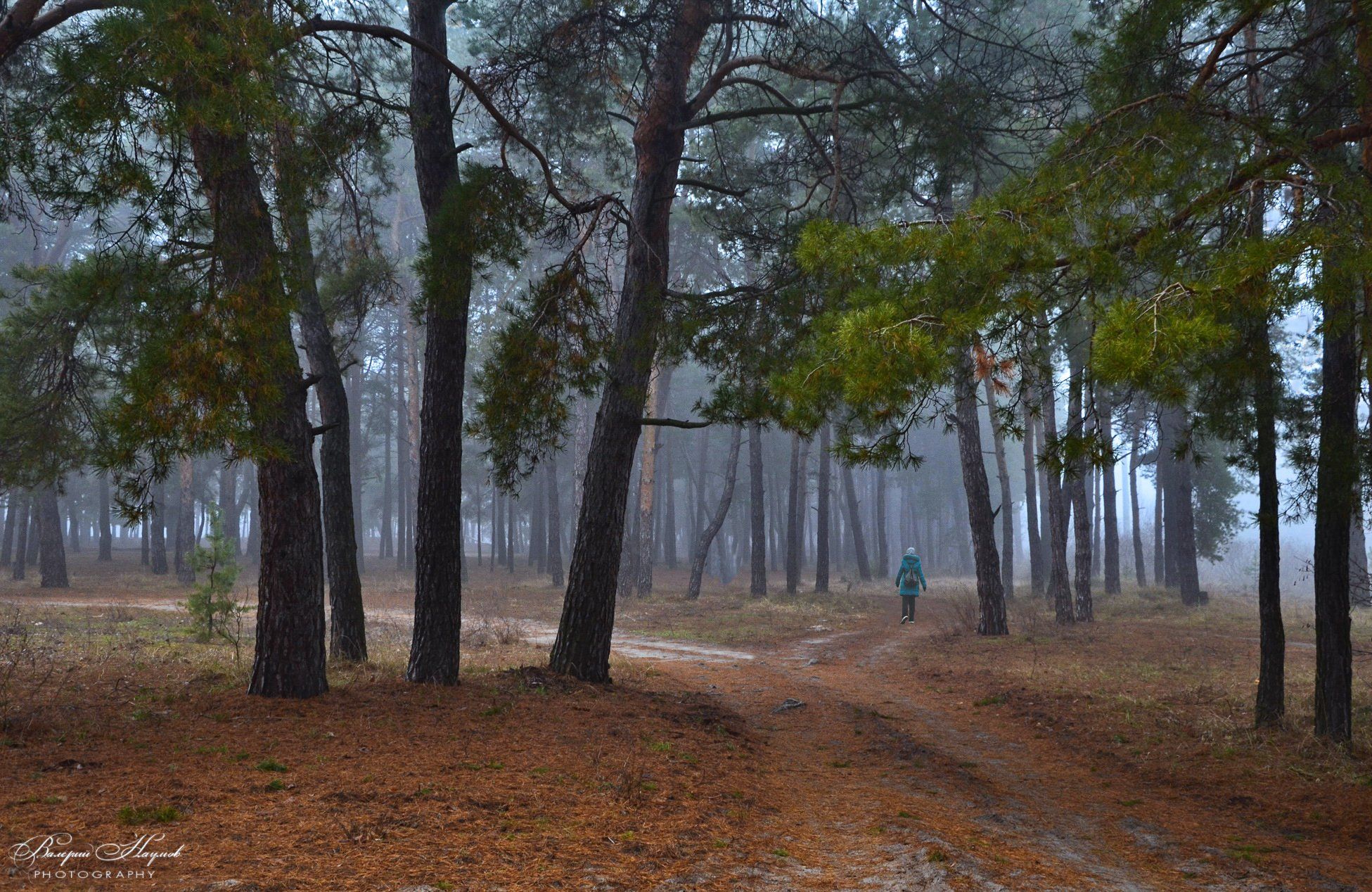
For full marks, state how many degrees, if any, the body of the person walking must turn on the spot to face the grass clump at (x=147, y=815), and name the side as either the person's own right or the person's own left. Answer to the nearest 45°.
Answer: approximately 180°

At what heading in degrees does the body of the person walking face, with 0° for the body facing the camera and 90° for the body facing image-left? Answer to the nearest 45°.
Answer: approximately 180°
